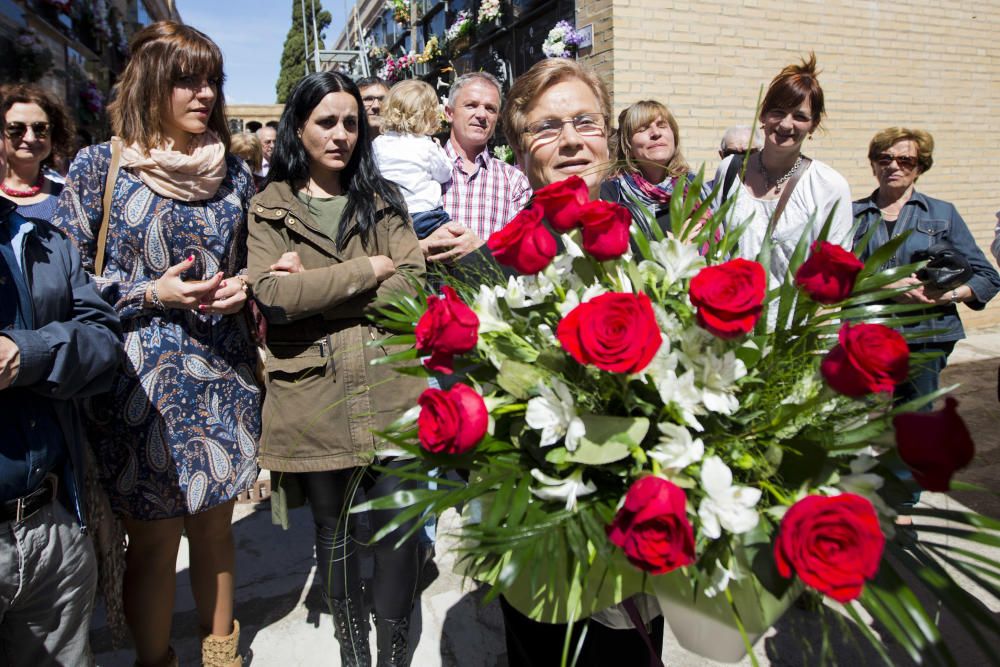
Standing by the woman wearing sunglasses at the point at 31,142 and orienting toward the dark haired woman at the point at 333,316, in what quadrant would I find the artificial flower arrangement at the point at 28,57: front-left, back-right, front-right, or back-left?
back-left

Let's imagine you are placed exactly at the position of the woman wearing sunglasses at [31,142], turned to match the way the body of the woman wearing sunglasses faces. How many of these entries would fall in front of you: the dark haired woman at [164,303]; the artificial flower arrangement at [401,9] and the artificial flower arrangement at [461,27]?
1

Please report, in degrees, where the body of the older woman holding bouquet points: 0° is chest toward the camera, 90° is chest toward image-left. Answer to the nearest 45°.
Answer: approximately 0°

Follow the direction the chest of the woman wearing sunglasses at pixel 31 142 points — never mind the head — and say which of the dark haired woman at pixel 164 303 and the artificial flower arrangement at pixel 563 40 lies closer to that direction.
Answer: the dark haired woman

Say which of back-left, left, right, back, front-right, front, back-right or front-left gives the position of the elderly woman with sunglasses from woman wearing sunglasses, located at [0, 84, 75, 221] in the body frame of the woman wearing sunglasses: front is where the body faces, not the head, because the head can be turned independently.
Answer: front-left

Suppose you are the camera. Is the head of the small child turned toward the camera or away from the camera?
away from the camera

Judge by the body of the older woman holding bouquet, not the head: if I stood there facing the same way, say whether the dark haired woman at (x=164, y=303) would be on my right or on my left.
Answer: on my right

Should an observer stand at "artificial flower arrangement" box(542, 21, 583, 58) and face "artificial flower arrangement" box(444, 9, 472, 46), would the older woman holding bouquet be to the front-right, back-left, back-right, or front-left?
back-left

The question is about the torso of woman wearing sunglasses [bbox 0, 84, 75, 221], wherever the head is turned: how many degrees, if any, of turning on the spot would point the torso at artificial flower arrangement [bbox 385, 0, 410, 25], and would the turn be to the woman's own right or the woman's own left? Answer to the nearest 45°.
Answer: approximately 135° to the woman's own left

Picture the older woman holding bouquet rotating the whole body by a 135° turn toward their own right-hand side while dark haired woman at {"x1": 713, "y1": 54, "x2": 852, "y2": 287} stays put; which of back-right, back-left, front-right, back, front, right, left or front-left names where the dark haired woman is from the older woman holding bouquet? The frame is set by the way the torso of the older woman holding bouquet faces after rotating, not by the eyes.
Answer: right

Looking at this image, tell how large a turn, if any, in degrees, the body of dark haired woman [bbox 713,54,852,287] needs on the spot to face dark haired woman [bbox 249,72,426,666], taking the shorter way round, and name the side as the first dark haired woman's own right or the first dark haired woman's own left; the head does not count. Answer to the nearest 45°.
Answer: approximately 45° to the first dark haired woman's own right

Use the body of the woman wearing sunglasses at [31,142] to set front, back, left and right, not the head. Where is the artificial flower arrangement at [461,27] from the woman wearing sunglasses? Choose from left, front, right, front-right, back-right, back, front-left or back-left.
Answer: back-left
